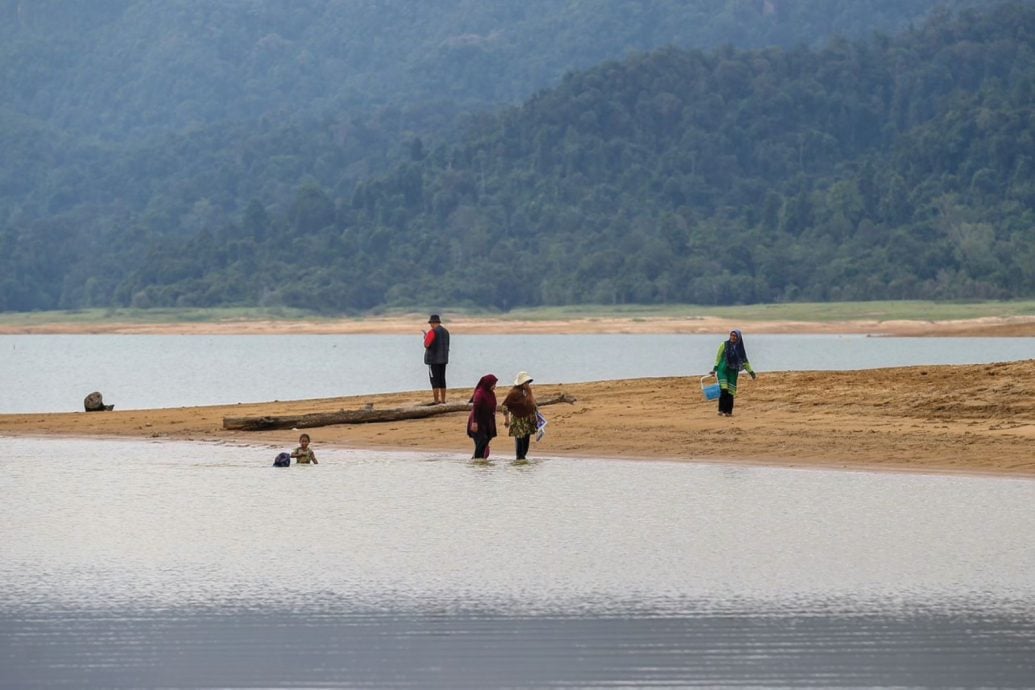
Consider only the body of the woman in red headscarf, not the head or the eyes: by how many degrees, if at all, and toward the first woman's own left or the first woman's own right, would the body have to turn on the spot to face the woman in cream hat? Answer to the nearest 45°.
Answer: approximately 45° to the first woman's own left

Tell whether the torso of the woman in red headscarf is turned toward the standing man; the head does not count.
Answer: no

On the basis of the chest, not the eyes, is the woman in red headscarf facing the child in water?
no

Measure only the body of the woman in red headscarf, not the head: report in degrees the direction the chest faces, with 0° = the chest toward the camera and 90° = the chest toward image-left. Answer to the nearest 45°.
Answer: approximately 315°

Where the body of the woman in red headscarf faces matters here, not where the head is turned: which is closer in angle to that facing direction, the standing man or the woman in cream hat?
the woman in cream hat

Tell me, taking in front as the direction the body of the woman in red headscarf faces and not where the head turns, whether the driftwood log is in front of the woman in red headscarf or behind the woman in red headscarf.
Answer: behind
